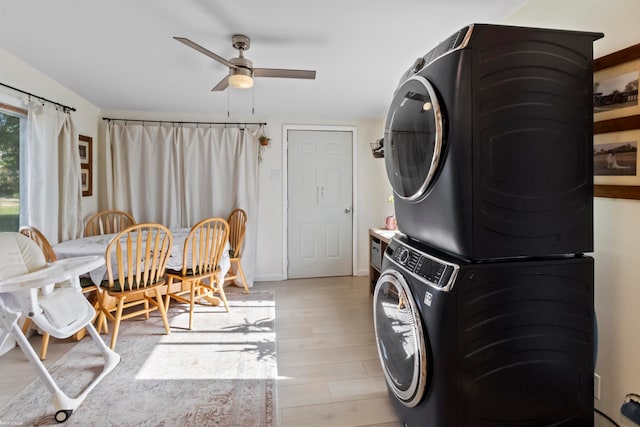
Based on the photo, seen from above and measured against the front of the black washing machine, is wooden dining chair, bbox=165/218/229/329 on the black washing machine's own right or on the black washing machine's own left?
on the black washing machine's own right

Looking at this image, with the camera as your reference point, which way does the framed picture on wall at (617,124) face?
facing the viewer and to the left of the viewer

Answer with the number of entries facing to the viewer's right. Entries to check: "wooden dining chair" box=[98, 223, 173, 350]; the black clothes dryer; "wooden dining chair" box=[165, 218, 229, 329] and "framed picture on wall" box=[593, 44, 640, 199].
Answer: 0

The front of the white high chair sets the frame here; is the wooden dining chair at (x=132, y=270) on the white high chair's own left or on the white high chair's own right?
on the white high chair's own left

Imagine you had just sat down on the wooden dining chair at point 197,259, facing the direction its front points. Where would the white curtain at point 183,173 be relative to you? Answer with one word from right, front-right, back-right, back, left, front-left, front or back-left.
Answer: front-right

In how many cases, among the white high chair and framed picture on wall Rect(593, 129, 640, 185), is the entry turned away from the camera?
0

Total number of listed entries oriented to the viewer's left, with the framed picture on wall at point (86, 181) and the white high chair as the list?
0

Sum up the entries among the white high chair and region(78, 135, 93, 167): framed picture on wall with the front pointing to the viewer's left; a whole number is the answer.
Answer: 0

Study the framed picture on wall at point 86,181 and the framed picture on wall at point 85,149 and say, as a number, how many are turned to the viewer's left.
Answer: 0

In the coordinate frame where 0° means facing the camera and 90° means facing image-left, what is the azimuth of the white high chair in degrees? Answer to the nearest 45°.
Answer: approximately 315°

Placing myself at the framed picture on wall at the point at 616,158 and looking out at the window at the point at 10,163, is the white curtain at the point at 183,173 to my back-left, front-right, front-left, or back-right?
front-right
